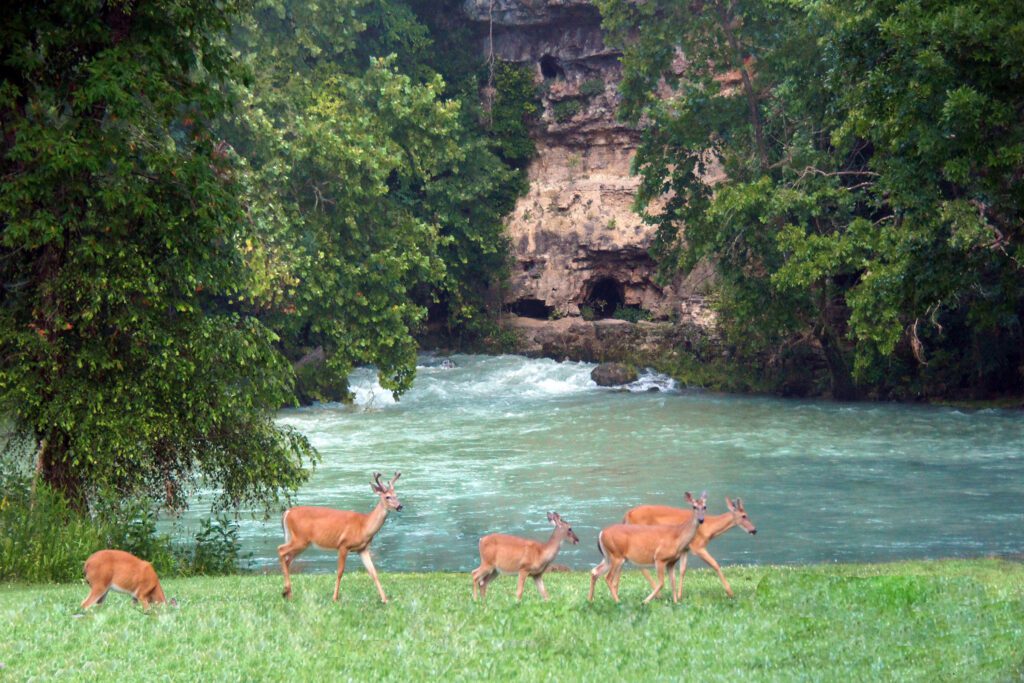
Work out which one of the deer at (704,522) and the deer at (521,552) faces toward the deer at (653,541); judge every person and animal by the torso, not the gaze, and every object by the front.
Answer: the deer at (521,552)

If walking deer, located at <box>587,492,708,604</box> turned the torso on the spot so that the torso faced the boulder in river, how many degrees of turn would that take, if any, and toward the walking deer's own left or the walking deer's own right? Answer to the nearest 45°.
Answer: approximately 90° to the walking deer's own left

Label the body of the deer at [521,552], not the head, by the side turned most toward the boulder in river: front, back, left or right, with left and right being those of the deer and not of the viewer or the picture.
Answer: left

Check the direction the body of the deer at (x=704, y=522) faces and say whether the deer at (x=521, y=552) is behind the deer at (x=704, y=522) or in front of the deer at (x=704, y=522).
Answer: behind

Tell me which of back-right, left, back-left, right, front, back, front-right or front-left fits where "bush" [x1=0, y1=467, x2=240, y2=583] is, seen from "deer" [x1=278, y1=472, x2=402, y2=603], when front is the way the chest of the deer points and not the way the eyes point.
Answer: back-left

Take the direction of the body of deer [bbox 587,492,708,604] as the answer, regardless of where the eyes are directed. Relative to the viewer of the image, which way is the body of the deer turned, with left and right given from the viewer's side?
facing to the right of the viewer

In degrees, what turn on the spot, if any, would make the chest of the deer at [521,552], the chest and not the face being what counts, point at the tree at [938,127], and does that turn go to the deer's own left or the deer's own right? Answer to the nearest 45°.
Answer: approximately 45° to the deer's own left

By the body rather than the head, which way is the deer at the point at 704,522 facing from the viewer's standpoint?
to the viewer's right

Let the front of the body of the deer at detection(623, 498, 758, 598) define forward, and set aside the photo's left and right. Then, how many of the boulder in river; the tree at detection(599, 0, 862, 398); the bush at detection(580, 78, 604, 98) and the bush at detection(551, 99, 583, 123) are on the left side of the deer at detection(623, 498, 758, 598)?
4

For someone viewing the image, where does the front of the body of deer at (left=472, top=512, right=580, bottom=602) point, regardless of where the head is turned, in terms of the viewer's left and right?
facing to the right of the viewer

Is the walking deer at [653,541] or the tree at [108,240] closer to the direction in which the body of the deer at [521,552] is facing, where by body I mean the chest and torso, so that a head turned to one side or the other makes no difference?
the walking deer

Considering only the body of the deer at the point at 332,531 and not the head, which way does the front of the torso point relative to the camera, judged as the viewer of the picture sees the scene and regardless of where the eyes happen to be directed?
to the viewer's right

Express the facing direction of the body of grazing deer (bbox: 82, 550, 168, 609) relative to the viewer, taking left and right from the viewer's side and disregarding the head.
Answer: facing to the right of the viewer
